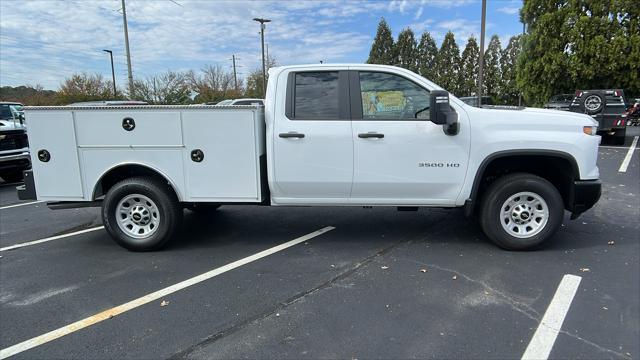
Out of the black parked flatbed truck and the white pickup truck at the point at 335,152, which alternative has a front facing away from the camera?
the black parked flatbed truck

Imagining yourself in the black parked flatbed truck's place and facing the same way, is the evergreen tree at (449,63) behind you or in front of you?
in front

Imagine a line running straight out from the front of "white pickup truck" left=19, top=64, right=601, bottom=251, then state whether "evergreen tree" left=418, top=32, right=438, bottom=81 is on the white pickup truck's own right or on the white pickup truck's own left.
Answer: on the white pickup truck's own left

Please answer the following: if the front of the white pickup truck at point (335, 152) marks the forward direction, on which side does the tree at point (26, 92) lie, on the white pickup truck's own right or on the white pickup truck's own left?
on the white pickup truck's own left

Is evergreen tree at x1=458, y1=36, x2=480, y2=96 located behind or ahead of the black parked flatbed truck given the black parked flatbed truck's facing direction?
ahead

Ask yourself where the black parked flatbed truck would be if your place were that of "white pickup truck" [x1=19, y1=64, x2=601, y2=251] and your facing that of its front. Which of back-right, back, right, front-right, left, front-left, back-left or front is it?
front-left

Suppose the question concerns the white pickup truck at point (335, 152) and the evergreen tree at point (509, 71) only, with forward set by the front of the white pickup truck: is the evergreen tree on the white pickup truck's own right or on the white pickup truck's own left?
on the white pickup truck's own left

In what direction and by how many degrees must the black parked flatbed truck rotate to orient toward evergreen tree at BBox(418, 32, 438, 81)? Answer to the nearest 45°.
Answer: approximately 45° to its left

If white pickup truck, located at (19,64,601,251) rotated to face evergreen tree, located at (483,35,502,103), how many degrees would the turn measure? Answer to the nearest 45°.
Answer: approximately 45° to its left

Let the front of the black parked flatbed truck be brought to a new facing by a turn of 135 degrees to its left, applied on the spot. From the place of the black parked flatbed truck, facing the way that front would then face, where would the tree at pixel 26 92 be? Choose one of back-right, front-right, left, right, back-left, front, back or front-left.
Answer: front-right

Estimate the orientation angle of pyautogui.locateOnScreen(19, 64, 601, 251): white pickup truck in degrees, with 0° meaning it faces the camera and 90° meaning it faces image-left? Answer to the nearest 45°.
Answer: approximately 270°

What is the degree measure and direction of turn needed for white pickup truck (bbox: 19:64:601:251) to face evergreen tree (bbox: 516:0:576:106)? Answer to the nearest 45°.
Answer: approximately 45° to its left

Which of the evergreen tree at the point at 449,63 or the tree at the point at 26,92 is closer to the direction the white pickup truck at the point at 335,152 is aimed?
the evergreen tree

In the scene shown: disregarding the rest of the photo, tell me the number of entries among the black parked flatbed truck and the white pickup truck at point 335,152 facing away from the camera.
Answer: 1

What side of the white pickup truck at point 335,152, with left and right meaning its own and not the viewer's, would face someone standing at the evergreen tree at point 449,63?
left

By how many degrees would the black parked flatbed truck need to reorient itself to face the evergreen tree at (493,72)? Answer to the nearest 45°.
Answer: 0° — it already faces it

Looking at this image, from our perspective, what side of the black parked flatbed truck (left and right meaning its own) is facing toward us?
back
